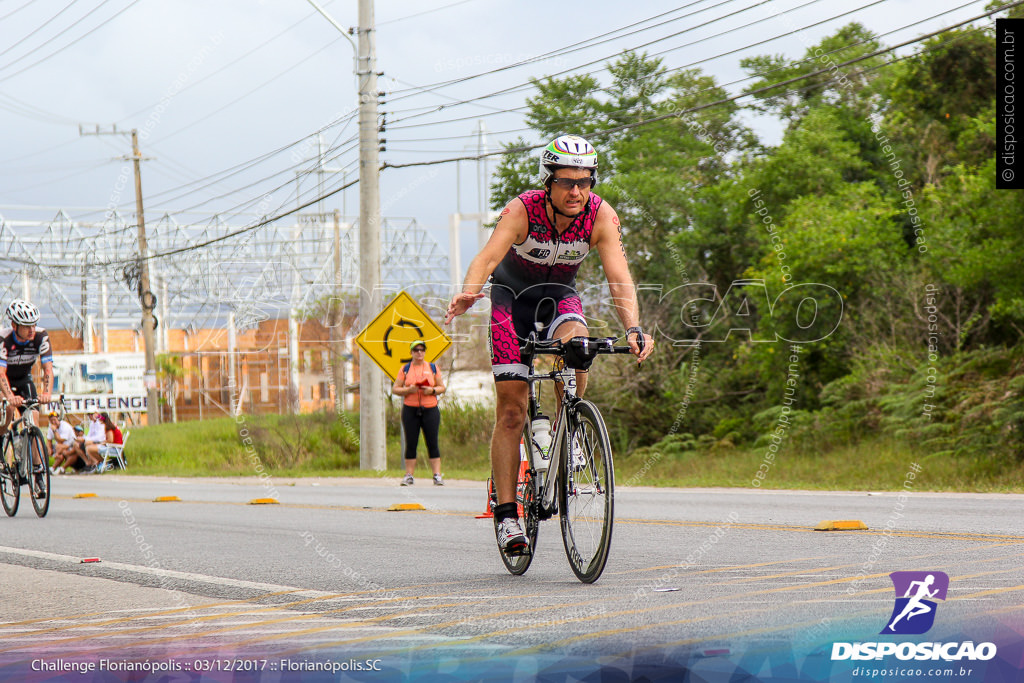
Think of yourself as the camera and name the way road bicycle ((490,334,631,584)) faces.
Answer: facing the viewer and to the right of the viewer

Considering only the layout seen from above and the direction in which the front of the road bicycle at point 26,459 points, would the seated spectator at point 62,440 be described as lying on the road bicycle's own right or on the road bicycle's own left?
on the road bicycle's own left

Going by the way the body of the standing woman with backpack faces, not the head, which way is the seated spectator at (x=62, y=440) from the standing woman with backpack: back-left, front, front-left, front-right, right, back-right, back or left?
back-right

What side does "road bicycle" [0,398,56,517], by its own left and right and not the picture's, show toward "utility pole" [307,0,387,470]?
left

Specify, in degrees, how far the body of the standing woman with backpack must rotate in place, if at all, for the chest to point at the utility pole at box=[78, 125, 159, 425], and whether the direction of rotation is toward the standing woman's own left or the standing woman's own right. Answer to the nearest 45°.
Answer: approximately 180°

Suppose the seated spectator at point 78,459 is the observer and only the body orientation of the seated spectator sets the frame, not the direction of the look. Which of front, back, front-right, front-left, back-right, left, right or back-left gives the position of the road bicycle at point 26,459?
front-right

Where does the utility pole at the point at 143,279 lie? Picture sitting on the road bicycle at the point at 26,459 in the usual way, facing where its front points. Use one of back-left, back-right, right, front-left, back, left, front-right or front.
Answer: back-left

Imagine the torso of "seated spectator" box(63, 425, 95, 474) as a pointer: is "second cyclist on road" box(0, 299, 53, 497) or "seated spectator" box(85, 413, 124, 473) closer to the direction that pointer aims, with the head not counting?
the second cyclist on road

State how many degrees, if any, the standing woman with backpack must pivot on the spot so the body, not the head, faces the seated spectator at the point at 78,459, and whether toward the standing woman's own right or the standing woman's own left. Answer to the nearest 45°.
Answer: approximately 135° to the standing woman's own right
